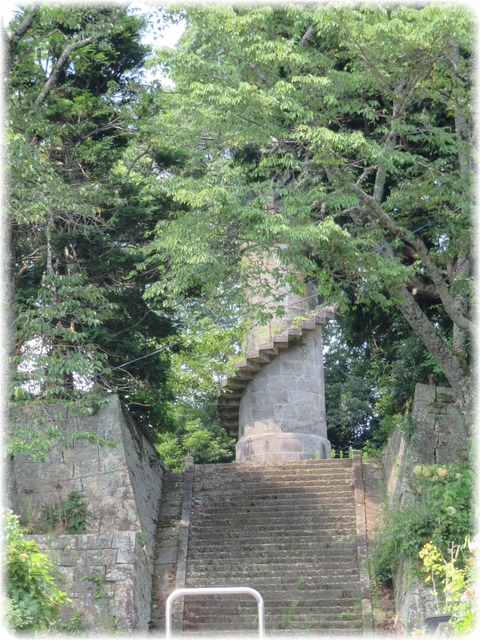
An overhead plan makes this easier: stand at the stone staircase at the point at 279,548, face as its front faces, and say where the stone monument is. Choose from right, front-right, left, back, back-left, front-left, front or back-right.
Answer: back

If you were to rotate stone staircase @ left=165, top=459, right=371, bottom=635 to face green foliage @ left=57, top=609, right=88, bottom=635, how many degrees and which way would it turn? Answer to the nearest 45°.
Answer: approximately 45° to its right

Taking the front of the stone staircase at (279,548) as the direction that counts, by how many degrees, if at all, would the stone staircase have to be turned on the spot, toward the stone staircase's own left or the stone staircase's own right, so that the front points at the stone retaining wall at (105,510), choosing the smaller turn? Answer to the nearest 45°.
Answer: approximately 90° to the stone staircase's own right

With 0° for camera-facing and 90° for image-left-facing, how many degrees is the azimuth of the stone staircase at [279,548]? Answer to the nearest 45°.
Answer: approximately 0°

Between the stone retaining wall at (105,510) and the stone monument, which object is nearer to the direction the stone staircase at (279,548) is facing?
the stone retaining wall

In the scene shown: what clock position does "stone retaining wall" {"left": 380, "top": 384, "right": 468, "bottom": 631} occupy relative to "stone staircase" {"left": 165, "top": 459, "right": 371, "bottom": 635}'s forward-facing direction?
The stone retaining wall is roughly at 9 o'clock from the stone staircase.
